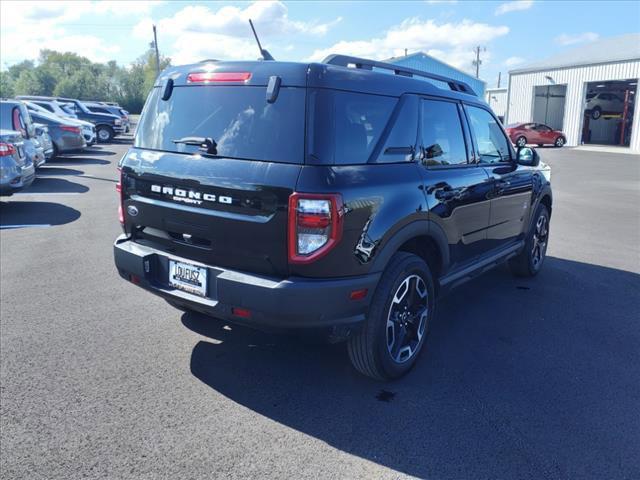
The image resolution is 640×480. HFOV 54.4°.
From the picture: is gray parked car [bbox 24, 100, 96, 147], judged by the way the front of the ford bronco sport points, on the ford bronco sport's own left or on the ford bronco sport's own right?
on the ford bronco sport's own left

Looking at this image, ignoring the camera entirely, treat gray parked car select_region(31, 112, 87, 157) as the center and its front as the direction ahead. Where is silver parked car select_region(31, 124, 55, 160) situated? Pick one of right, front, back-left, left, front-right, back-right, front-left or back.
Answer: back-left

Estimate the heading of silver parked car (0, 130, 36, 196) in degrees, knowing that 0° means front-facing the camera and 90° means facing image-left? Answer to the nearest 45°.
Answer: approximately 135°

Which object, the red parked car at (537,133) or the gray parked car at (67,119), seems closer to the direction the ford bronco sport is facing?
the red parked car

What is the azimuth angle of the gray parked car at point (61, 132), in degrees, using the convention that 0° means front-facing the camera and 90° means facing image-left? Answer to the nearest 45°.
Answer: approximately 135°

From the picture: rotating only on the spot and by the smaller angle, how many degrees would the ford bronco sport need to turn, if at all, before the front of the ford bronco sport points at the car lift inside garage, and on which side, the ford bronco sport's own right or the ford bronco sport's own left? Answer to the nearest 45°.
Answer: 0° — it already faces it

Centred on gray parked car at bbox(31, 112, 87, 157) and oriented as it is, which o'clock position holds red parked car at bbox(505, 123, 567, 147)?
The red parked car is roughly at 4 o'clock from the gray parked car.

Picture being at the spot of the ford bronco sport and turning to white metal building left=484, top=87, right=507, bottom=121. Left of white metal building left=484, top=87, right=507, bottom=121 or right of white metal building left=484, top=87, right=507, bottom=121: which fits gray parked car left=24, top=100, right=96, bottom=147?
left

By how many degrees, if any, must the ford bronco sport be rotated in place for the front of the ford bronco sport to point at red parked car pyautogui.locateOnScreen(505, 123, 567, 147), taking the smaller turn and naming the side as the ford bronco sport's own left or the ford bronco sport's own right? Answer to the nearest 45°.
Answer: approximately 45° to the ford bronco sport's own left

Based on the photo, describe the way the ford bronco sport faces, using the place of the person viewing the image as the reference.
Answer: facing away from the viewer and to the right of the viewer

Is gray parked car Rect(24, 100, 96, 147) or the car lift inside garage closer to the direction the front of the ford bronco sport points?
the car lift inside garage

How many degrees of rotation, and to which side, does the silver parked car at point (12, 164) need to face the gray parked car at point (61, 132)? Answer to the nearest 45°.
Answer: approximately 45° to its right

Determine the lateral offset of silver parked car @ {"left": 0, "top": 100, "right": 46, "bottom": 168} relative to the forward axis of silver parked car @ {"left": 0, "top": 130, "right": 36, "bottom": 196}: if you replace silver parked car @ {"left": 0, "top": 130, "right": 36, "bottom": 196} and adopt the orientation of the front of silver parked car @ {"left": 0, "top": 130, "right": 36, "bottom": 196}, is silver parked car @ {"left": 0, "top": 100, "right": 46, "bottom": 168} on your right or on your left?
on your right

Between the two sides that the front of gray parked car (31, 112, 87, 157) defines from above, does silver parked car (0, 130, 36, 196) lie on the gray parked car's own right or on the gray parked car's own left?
on the gray parked car's own left
